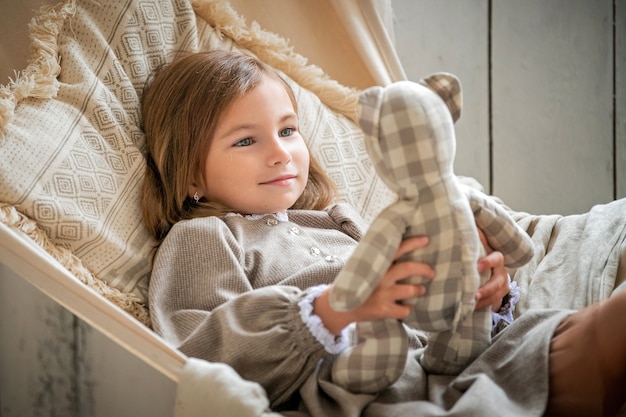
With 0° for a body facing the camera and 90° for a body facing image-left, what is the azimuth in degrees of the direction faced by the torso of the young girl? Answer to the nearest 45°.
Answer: approximately 315°

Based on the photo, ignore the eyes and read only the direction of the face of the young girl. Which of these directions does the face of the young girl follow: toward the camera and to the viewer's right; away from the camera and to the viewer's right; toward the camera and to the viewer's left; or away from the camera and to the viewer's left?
toward the camera and to the viewer's right
